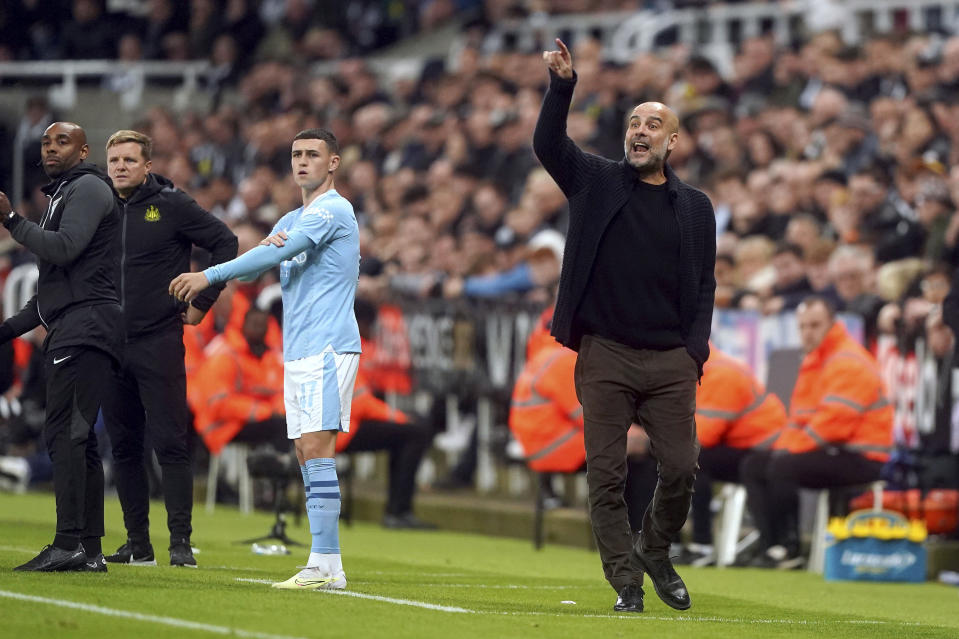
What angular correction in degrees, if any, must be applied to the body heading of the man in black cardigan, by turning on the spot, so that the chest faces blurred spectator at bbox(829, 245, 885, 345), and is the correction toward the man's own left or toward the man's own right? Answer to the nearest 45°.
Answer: approximately 180°

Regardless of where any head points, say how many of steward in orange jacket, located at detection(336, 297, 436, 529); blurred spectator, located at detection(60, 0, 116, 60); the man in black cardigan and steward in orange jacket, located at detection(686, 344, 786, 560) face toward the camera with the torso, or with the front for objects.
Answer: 2

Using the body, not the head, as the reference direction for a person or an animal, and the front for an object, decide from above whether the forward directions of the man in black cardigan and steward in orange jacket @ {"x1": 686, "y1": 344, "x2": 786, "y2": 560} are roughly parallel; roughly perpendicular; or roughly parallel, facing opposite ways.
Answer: roughly perpendicular

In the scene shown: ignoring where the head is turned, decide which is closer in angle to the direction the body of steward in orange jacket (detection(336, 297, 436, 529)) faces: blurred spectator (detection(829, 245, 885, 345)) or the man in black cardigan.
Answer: the blurred spectator

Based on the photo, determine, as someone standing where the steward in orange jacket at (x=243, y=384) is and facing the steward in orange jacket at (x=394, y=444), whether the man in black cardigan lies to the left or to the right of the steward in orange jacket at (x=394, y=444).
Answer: right

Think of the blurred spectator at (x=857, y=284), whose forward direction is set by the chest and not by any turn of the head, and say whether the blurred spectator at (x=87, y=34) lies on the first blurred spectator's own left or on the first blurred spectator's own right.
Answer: on the first blurred spectator's own right

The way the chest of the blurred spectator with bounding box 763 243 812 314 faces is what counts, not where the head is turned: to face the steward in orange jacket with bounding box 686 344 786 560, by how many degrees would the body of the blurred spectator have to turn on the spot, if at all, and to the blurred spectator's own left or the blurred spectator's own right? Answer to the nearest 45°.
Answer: approximately 45° to the blurred spectator's own left
